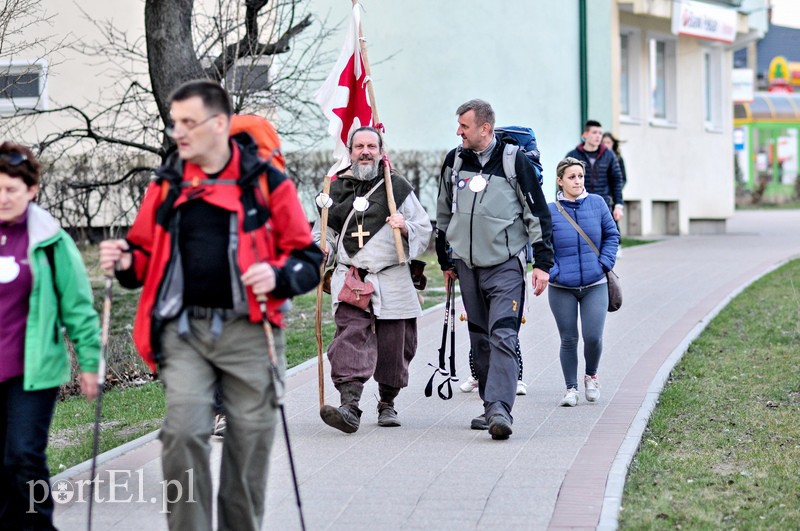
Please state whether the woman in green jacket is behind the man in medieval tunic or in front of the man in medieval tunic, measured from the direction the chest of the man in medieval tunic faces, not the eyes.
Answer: in front

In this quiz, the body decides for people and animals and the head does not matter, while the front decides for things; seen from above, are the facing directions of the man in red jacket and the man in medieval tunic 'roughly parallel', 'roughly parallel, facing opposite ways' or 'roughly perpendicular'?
roughly parallel

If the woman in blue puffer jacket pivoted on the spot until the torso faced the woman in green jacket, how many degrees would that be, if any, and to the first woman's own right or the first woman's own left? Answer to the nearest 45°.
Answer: approximately 45° to the first woman's own right

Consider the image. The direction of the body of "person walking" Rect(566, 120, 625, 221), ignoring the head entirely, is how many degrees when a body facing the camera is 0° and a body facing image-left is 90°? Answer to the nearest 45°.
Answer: approximately 0°

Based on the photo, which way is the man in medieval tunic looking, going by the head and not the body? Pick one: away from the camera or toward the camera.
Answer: toward the camera

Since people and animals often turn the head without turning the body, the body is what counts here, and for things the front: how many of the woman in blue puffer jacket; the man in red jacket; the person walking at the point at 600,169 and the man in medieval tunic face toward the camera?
4

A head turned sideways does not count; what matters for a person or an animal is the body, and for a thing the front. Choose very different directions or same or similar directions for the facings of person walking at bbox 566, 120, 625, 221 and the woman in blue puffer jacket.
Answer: same or similar directions

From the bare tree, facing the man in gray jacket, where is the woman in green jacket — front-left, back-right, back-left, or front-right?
front-right

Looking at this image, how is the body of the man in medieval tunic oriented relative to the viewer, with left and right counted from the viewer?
facing the viewer

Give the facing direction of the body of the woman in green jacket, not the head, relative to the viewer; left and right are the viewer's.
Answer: facing the viewer and to the left of the viewer

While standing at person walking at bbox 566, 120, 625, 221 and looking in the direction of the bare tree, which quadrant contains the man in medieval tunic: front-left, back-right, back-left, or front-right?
front-left

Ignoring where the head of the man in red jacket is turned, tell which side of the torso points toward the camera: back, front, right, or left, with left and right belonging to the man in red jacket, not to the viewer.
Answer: front

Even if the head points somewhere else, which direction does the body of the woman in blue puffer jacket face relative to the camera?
toward the camera

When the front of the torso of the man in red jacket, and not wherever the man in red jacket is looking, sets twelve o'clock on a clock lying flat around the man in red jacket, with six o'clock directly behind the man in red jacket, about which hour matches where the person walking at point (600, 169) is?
The person walking is roughly at 7 o'clock from the man in red jacket.

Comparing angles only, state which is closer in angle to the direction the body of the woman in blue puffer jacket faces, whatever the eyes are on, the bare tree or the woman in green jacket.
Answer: the woman in green jacket
